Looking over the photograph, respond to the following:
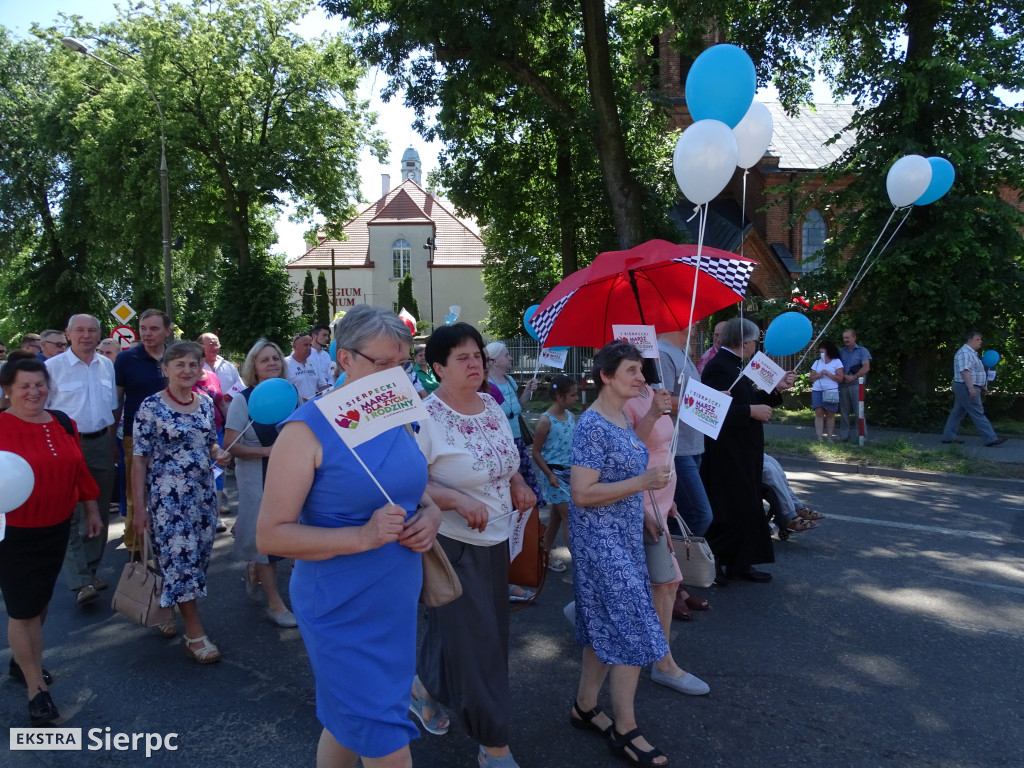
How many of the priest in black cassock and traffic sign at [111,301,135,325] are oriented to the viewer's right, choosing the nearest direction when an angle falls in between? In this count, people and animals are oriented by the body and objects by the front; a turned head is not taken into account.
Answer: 1

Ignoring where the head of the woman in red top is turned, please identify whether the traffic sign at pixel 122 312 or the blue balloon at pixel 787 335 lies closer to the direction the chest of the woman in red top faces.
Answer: the blue balloon

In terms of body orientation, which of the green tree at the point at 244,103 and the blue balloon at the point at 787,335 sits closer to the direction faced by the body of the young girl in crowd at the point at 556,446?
the blue balloon

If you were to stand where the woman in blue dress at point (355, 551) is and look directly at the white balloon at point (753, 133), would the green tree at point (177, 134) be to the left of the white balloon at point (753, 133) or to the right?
left

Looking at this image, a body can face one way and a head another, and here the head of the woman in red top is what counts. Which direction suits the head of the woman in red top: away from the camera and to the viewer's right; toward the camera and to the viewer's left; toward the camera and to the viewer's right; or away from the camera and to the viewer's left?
toward the camera and to the viewer's right

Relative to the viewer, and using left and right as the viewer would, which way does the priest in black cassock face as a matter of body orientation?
facing to the right of the viewer

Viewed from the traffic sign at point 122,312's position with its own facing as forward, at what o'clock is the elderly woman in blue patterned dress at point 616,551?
The elderly woman in blue patterned dress is roughly at 12 o'clock from the traffic sign.

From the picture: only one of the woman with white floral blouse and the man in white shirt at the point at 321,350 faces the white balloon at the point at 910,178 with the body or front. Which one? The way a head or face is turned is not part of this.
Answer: the man in white shirt
